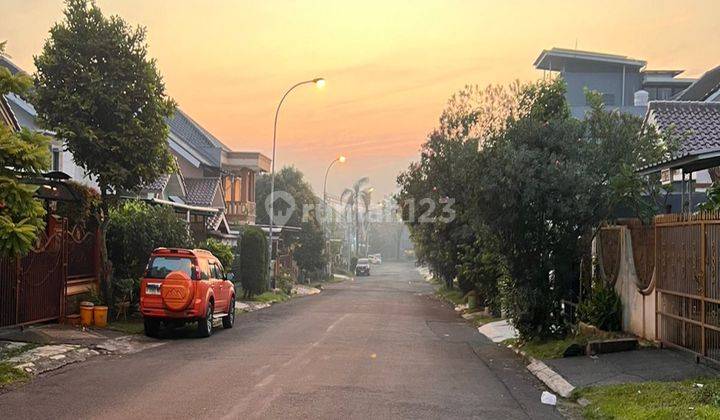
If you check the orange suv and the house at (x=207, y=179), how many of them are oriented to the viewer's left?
0

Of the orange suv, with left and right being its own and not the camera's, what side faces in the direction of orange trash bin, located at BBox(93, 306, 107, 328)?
left

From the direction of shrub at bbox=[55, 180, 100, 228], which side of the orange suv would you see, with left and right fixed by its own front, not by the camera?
left

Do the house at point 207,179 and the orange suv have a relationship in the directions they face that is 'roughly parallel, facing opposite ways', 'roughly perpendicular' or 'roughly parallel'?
roughly perpendicular

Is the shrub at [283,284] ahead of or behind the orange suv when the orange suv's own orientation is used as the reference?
ahead

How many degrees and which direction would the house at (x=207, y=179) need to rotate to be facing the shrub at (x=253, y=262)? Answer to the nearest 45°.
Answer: approximately 45° to its right

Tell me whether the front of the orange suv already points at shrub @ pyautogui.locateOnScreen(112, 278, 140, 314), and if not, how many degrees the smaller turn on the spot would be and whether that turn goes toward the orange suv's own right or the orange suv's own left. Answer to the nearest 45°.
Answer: approximately 90° to the orange suv's own left

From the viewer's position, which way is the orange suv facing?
facing away from the viewer and to the right of the viewer

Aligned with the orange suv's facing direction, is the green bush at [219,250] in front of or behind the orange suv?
in front

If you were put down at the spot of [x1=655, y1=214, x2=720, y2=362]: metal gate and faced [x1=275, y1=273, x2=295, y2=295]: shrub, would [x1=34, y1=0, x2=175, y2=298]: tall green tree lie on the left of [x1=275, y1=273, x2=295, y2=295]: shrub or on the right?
left
